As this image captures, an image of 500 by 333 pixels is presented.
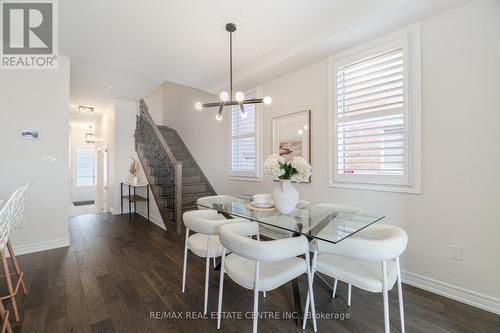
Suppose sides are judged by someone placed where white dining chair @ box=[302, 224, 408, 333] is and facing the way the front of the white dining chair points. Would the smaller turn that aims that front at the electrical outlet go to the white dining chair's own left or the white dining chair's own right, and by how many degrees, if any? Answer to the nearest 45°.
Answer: approximately 90° to the white dining chair's own right

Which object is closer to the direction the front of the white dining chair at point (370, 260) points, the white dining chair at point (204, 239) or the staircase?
the staircase

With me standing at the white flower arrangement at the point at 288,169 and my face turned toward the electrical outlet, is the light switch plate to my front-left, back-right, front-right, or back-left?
back-left

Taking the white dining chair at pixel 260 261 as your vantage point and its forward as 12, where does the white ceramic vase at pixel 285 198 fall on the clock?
The white ceramic vase is roughly at 11 o'clock from the white dining chair.

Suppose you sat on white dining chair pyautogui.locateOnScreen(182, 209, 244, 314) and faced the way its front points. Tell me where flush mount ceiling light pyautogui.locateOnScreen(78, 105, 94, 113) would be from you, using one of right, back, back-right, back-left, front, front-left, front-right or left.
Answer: left

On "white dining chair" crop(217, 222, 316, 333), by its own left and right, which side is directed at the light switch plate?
left

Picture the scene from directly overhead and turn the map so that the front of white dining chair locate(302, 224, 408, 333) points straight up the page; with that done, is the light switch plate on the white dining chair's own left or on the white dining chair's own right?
on the white dining chair's own left

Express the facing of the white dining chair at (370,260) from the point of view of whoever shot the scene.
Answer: facing away from the viewer and to the left of the viewer

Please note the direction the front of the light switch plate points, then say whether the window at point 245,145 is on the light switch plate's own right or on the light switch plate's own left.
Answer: on the light switch plate's own left

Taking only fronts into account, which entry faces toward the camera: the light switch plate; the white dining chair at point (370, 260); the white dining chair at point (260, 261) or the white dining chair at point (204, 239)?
the light switch plate

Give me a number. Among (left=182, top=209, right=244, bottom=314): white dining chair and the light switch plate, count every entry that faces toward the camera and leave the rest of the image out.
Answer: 1

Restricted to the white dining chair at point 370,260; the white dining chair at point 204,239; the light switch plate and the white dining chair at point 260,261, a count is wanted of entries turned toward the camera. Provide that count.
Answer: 1

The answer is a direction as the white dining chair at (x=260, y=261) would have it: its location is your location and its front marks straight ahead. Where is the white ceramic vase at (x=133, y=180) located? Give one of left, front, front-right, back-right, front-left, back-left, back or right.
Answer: left

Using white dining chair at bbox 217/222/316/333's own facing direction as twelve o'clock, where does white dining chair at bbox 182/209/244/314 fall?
white dining chair at bbox 182/209/244/314 is roughly at 9 o'clock from white dining chair at bbox 217/222/316/333.

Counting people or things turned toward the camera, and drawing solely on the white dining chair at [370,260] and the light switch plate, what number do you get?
1

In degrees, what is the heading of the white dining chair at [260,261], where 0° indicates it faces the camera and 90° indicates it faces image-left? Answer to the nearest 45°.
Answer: approximately 225°
